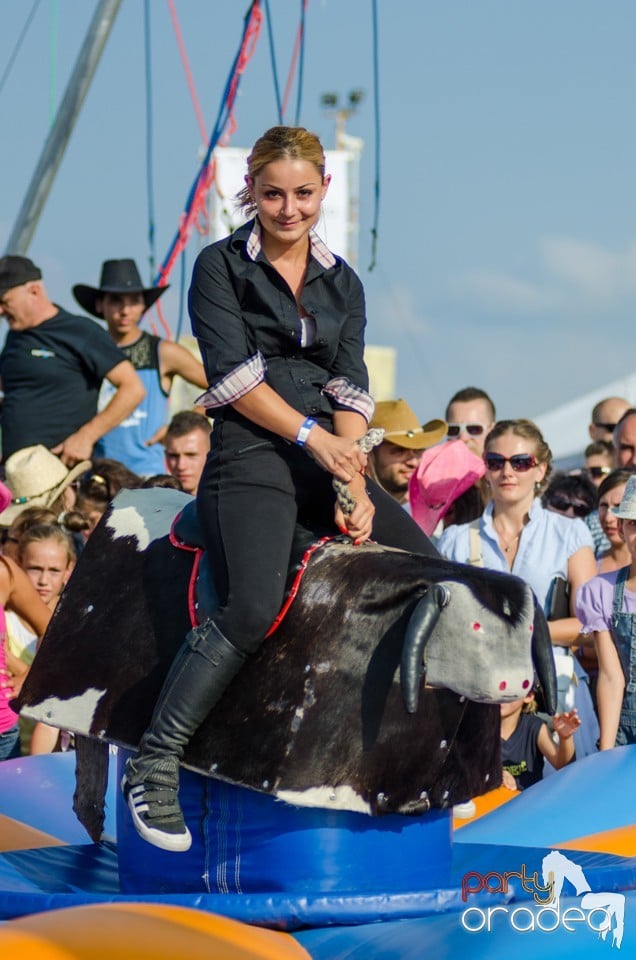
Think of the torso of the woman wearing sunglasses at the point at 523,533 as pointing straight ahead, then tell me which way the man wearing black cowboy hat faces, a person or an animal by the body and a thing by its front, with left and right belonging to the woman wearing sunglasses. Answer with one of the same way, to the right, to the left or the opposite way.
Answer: the same way

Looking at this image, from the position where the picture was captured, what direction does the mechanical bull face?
facing the viewer and to the right of the viewer

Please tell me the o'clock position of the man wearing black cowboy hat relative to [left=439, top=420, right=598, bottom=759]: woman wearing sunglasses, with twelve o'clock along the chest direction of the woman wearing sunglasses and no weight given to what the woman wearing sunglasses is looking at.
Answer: The man wearing black cowboy hat is roughly at 4 o'clock from the woman wearing sunglasses.

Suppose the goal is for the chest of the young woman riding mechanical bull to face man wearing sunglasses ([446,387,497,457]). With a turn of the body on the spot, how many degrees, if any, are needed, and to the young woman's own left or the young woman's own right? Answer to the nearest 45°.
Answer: approximately 135° to the young woman's own left

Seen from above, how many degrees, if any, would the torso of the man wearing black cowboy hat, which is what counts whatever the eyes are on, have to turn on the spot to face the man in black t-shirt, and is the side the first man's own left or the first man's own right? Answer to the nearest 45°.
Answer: approximately 45° to the first man's own right

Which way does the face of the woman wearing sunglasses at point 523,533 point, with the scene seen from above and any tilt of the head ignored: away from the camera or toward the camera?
toward the camera

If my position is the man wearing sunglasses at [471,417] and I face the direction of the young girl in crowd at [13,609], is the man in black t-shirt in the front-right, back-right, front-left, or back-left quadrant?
front-right

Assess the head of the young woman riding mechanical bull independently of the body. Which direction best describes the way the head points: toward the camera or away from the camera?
toward the camera

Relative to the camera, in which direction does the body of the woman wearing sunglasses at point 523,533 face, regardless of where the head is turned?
toward the camera

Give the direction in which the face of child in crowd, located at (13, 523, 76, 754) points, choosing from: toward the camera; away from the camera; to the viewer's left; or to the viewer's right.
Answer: toward the camera

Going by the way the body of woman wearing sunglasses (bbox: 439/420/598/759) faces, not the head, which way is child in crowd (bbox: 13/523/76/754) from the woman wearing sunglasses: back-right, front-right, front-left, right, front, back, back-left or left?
right

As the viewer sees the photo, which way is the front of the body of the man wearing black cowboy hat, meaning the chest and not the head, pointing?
toward the camera

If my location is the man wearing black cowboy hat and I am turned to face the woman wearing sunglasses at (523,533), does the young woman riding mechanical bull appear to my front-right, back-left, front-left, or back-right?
front-right

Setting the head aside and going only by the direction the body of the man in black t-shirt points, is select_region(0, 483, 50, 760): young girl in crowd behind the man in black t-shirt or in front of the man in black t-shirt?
in front

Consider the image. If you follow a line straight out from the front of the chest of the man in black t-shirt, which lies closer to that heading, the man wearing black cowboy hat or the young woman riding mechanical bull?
the young woman riding mechanical bull
